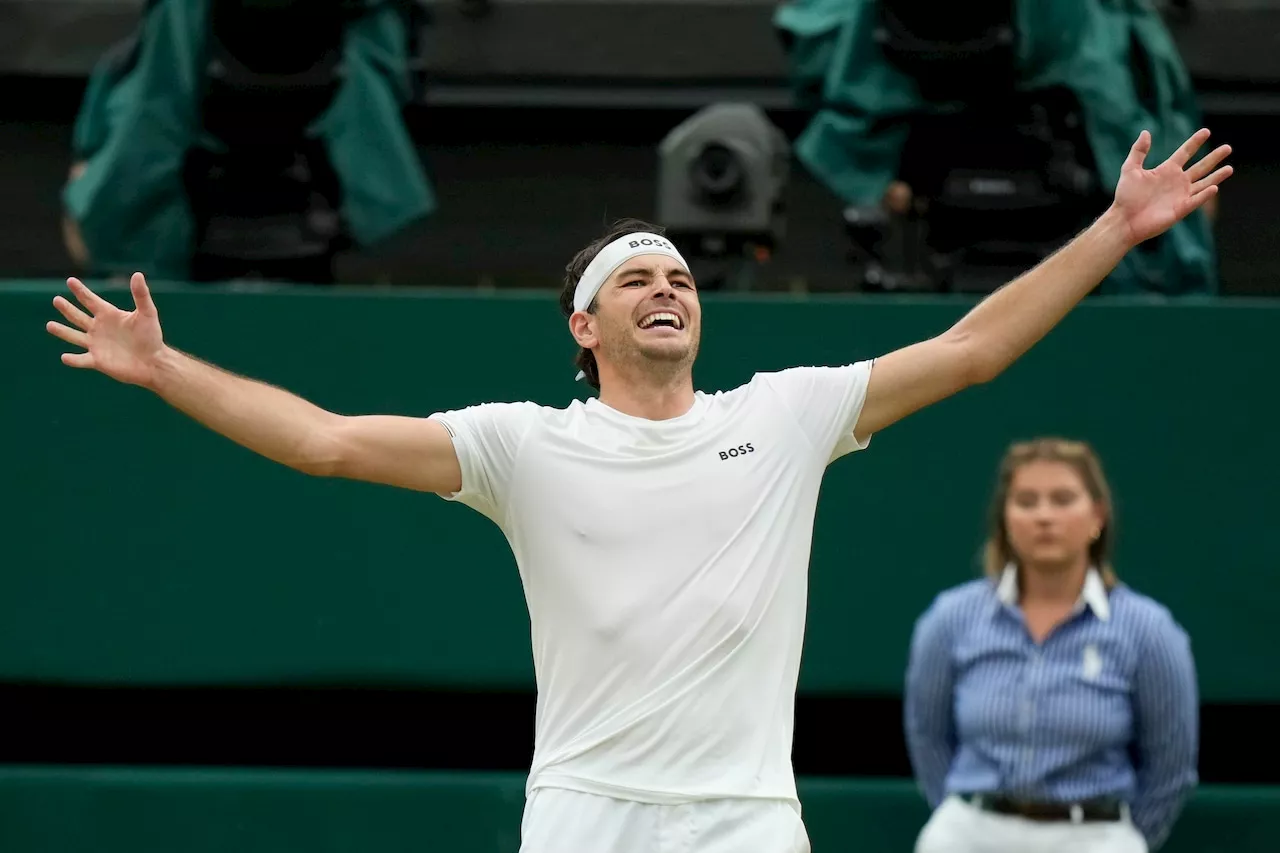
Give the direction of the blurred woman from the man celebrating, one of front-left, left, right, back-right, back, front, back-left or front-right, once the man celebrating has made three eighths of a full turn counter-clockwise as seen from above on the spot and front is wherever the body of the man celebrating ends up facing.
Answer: front

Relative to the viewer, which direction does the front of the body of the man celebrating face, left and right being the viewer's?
facing the viewer

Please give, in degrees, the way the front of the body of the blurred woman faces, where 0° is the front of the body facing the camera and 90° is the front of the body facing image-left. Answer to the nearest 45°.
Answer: approximately 0°
